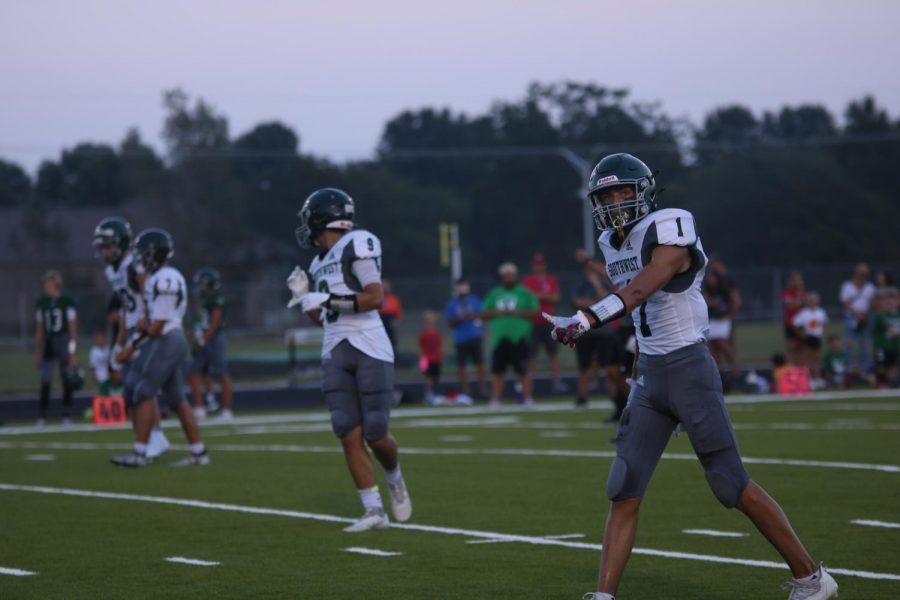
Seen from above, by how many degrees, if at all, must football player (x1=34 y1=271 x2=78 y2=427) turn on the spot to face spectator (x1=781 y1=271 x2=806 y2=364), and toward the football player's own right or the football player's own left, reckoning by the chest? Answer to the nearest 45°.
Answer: approximately 90° to the football player's own left

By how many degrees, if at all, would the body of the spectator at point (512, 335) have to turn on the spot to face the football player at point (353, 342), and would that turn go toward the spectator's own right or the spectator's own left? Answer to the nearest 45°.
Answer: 0° — they already face them

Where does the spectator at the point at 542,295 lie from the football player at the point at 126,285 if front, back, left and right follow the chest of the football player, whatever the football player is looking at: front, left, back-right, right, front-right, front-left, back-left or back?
back

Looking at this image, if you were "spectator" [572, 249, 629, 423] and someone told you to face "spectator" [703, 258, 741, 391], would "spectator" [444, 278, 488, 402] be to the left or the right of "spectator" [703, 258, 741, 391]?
left

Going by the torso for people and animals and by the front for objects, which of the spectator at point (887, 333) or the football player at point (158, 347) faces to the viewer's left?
the football player

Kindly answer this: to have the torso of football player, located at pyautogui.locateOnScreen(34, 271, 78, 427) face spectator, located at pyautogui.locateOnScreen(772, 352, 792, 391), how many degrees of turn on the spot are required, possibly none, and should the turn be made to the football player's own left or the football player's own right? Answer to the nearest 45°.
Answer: approximately 90° to the football player's own left

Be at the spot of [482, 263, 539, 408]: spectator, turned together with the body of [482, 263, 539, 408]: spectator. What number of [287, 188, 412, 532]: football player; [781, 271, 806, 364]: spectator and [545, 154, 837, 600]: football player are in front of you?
2

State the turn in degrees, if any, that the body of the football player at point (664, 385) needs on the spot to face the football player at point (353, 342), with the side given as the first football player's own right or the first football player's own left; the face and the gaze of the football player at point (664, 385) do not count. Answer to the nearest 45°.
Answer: approximately 90° to the first football player's own right

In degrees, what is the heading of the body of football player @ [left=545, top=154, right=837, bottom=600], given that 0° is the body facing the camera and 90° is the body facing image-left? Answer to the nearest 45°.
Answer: approximately 45°
